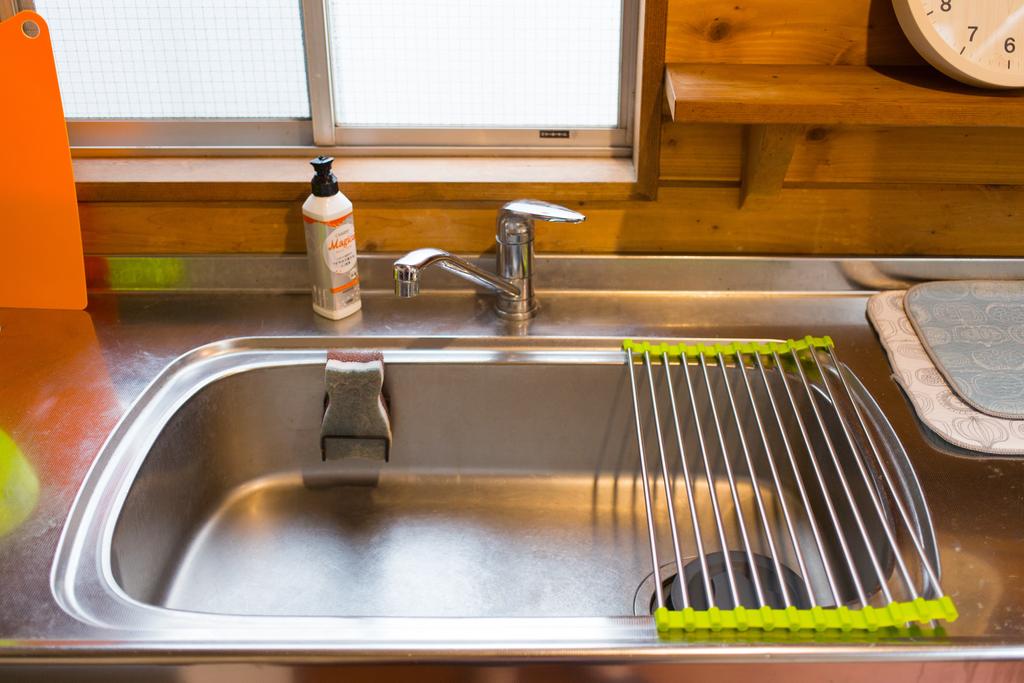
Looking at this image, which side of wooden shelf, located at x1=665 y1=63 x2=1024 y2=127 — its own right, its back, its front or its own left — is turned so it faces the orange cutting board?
right

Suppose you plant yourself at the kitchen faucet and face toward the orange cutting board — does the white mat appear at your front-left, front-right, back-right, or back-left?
back-left

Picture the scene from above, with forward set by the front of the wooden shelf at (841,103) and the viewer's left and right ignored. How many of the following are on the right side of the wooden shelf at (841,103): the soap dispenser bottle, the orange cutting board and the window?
3

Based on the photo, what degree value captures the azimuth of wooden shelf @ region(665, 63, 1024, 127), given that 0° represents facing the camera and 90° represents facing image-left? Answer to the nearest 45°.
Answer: approximately 0°

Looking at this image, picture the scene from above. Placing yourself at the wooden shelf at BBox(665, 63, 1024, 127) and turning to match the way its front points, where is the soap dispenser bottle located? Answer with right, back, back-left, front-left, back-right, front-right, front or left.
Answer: right
